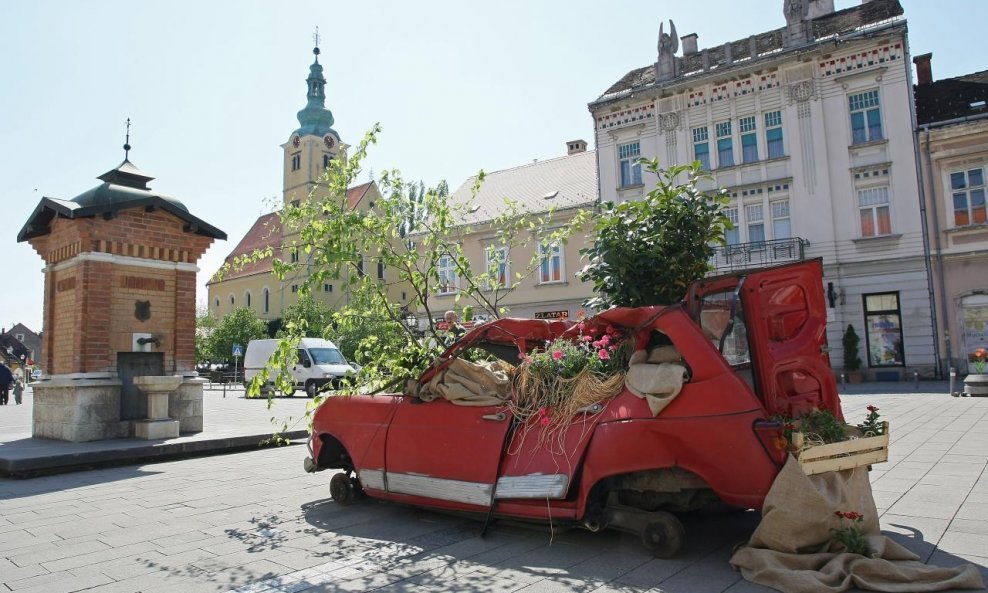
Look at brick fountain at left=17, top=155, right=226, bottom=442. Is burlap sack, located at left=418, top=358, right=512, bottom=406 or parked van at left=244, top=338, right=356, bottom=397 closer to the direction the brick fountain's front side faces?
the burlap sack

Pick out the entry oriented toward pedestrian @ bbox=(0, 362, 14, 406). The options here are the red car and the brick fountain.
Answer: the red car

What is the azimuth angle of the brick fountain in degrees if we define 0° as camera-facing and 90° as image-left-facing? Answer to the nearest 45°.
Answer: approximately 315°

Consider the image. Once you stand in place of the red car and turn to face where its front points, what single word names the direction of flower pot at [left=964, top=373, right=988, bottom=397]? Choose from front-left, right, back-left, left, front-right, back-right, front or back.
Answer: right

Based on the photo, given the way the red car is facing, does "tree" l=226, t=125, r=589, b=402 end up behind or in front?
in front

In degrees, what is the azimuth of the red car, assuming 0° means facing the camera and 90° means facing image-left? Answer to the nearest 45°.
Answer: approximately 135°

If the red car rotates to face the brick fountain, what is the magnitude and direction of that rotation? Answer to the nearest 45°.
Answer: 0° — it already faces it

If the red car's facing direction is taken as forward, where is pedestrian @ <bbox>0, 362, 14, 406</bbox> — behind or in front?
in front

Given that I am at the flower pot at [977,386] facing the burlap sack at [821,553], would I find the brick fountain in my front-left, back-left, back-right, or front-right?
front-right

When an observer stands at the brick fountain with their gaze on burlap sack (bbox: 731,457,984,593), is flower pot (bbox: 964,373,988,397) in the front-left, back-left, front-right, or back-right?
front-left

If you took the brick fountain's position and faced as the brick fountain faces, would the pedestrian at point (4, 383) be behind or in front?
behind

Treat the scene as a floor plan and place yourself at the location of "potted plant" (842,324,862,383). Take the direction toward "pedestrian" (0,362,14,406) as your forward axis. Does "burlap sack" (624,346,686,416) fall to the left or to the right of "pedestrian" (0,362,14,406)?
left

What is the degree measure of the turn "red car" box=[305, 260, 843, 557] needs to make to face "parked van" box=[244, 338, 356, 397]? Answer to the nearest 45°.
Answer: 0° — it already faces it

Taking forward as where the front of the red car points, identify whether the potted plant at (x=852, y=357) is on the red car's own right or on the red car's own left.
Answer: on the red car's own right
